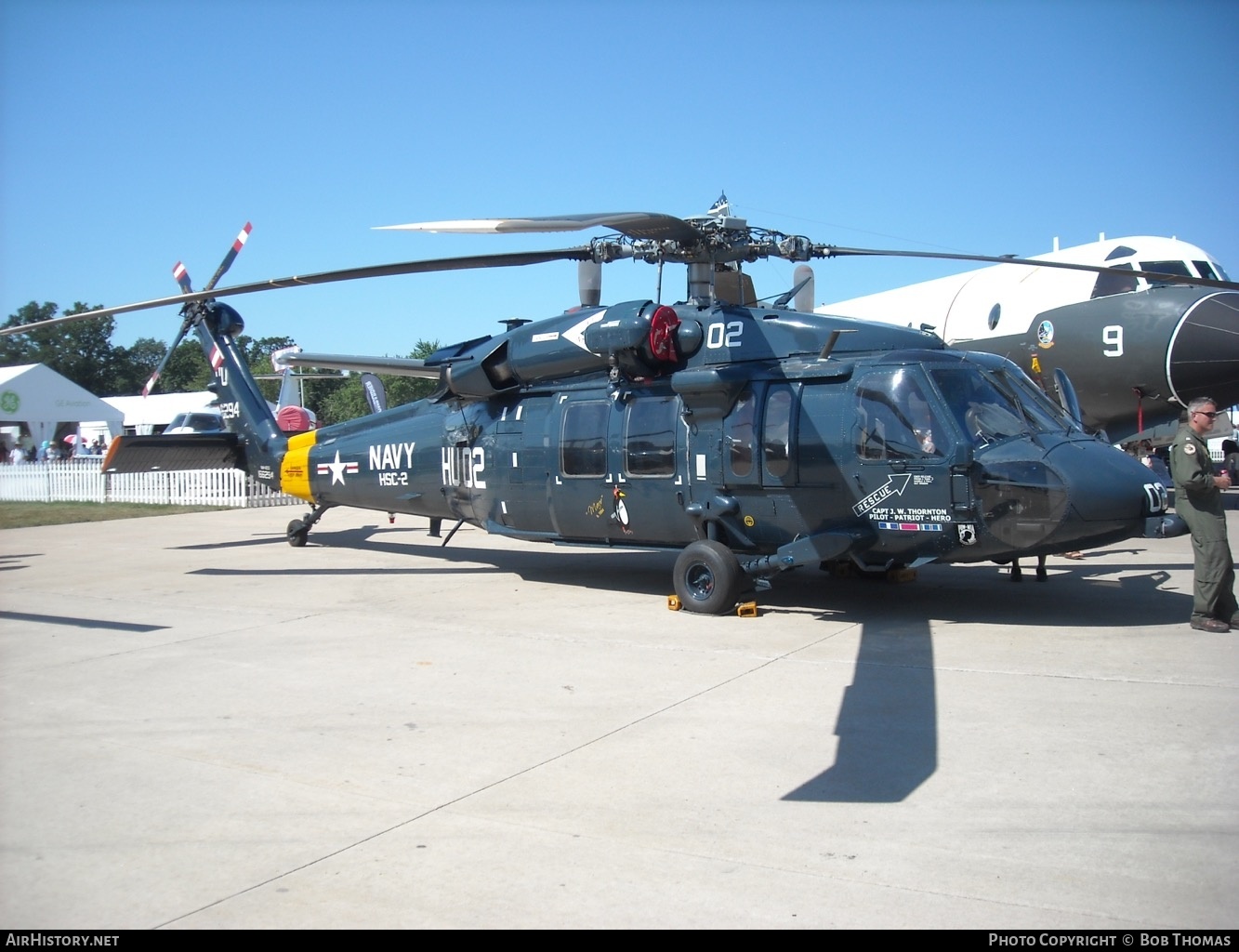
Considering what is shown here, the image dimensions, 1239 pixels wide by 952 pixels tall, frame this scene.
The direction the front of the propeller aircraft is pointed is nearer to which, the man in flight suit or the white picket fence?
the man in flight suit

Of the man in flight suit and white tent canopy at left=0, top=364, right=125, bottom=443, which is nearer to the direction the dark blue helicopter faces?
the man in flight suit

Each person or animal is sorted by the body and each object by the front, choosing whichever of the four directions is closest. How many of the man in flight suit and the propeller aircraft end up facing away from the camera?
0

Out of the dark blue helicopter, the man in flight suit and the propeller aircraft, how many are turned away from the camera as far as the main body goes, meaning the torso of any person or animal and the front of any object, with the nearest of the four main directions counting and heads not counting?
0

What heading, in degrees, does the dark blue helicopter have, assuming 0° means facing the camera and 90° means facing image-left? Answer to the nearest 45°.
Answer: approximately 315°

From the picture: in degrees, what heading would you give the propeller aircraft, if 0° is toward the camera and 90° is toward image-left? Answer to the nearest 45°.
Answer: approximately 315°

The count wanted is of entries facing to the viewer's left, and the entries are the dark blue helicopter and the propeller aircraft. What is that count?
0

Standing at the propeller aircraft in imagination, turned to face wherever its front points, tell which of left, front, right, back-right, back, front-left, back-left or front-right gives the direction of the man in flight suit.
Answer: front-right
